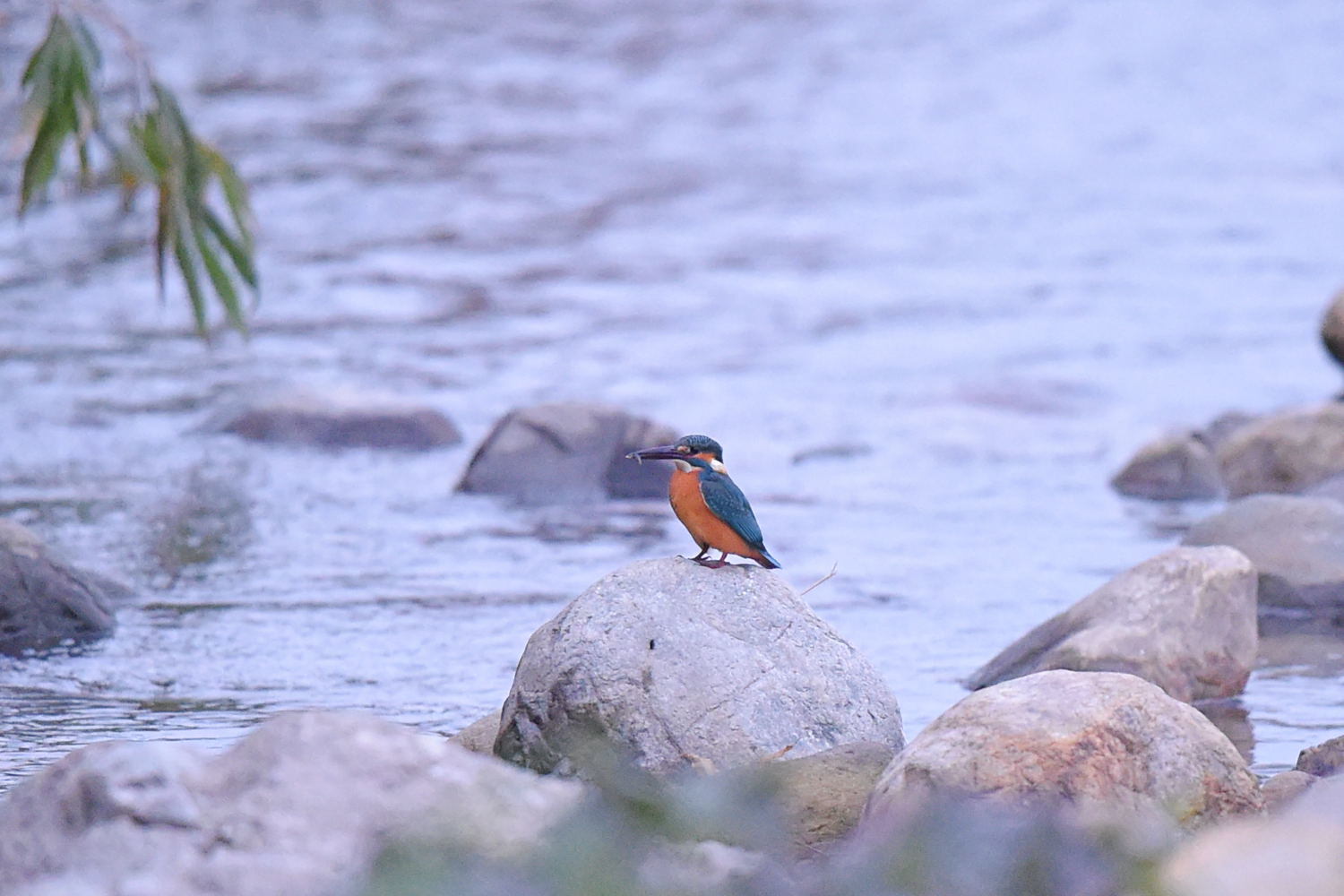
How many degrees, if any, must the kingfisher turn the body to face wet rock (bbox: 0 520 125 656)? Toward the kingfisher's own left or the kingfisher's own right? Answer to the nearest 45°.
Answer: approximately 45° to the kingfisher's own right

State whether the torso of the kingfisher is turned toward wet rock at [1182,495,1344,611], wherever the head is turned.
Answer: no

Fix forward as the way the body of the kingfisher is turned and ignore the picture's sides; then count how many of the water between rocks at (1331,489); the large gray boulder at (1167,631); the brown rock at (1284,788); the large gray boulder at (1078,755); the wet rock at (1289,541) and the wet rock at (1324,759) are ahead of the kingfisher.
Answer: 0

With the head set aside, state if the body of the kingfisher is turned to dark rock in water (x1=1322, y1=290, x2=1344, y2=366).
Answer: no

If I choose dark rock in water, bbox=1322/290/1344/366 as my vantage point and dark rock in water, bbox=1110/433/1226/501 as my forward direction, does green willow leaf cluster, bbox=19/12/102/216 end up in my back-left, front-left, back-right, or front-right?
front-right

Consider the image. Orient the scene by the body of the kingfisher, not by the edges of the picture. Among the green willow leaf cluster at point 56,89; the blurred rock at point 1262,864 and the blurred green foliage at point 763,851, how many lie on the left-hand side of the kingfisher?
2

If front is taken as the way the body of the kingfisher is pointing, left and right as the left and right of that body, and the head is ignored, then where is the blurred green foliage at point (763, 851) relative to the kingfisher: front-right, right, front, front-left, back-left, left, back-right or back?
left

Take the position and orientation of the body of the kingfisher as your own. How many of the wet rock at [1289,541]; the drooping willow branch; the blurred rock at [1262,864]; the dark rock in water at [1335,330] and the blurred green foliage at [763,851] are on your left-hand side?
2

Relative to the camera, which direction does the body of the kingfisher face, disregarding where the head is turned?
to the viewer's left

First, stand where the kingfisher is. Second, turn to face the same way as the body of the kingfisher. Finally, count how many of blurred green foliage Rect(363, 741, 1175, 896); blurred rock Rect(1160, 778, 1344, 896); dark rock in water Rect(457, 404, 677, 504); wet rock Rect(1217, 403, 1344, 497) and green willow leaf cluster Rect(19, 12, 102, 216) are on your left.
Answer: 2

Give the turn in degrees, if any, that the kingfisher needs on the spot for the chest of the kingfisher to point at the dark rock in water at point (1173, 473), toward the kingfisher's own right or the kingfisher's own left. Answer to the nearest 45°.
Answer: approximately 135° to the kingfisher's own right
